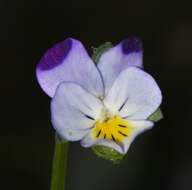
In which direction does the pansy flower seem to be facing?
toward the camera
